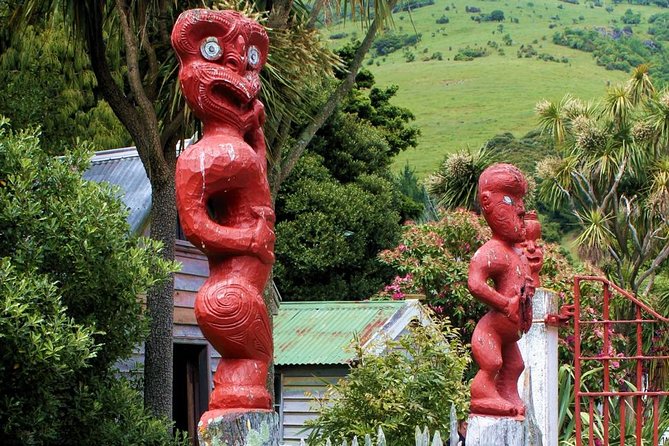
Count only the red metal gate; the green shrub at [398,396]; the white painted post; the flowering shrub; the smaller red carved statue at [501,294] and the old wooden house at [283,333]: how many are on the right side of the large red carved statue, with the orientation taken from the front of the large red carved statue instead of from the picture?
0

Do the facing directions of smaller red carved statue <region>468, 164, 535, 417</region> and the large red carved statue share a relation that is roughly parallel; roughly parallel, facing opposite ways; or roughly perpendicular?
roughly parallel

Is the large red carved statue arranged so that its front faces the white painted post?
no

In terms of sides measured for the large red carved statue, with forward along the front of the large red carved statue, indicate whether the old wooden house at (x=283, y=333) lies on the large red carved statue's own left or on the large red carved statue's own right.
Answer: on the large red carved statue's own left

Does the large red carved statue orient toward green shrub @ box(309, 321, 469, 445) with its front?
no

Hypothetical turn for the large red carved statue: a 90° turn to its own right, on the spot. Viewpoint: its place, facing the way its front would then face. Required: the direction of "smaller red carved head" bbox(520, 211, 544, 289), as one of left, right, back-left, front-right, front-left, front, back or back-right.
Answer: back

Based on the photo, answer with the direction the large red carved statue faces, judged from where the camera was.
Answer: facing the viewer and to the right of the viewer

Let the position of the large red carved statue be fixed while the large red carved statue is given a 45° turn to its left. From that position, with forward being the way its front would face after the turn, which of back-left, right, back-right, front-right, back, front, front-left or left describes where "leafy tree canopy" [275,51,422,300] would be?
left

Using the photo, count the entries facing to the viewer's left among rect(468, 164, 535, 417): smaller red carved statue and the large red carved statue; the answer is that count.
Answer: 0

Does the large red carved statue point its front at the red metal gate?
no
